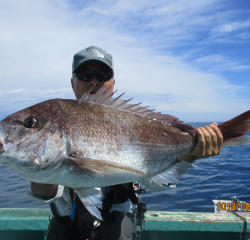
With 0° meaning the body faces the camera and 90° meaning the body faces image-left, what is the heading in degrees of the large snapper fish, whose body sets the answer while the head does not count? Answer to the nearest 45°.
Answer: approximately 90°

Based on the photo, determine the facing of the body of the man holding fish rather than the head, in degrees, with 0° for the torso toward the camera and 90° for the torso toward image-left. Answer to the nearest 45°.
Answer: approximately 0°
